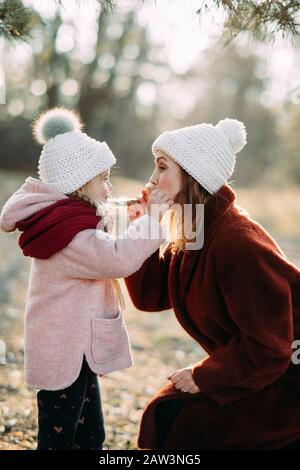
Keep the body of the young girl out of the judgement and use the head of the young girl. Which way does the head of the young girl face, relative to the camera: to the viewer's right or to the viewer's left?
to the viewer's right

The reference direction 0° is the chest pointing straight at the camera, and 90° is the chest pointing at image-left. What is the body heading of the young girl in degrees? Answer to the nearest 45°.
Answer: approximately 270°

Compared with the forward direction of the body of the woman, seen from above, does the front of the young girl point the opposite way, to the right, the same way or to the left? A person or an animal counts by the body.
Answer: the opposite way

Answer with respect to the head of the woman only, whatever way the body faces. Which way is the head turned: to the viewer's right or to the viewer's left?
to the viewer's left

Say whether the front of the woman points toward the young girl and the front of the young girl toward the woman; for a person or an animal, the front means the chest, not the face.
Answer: yes

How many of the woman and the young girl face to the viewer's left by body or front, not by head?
1

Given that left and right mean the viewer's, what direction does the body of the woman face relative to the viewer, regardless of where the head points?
facing to the left of the viewer
